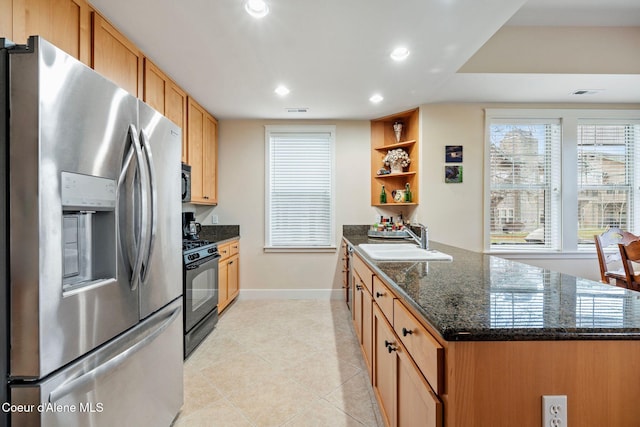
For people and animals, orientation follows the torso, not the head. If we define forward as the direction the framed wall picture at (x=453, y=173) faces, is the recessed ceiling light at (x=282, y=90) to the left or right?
on its right

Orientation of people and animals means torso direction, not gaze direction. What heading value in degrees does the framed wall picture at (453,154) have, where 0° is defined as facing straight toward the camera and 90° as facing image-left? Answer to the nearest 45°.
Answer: approximately 0°

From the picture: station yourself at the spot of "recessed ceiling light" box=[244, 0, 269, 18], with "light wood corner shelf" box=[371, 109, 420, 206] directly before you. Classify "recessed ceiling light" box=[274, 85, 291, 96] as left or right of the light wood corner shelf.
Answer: left

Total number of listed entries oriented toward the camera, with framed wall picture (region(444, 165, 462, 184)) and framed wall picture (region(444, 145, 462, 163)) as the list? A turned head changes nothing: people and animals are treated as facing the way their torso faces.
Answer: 2

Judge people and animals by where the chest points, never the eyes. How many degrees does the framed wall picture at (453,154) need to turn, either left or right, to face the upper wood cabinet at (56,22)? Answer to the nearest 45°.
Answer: approximately 45° to its right

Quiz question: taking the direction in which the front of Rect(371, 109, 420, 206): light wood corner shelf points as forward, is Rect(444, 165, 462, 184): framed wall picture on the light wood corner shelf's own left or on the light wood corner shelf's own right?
on the light wood corner shelf's own left

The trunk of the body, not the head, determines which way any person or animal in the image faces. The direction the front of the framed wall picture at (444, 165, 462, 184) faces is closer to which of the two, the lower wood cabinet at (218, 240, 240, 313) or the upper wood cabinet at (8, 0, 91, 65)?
the upper wood cabinet

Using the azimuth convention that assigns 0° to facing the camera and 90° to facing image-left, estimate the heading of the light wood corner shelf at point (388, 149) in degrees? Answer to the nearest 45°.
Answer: approximately 45°

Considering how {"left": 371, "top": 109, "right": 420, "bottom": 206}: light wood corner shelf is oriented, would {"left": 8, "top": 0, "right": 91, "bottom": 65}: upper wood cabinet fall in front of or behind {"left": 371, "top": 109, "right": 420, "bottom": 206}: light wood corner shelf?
in front

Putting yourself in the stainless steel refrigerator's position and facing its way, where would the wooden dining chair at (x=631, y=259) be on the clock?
The wooden dining chair is roughly at 11 o'clock from the stainless steel refrigerator.

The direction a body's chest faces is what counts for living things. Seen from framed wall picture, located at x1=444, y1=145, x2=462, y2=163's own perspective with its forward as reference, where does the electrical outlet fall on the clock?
The electrical outlet is roughly at 12 o'clock from the framed wall picture.

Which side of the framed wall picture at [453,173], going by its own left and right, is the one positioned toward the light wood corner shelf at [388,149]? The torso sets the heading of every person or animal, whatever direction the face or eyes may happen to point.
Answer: right

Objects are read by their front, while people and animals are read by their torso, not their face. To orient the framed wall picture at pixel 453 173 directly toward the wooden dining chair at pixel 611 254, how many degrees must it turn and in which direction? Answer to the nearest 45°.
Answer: approximately 90° to its left

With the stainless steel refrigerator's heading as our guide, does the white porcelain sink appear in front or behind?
in front
